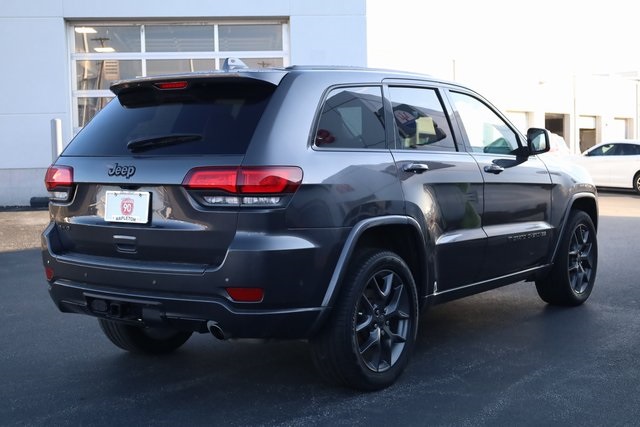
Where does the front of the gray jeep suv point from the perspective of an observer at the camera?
facing away from the viewer and to the right of the viewer
